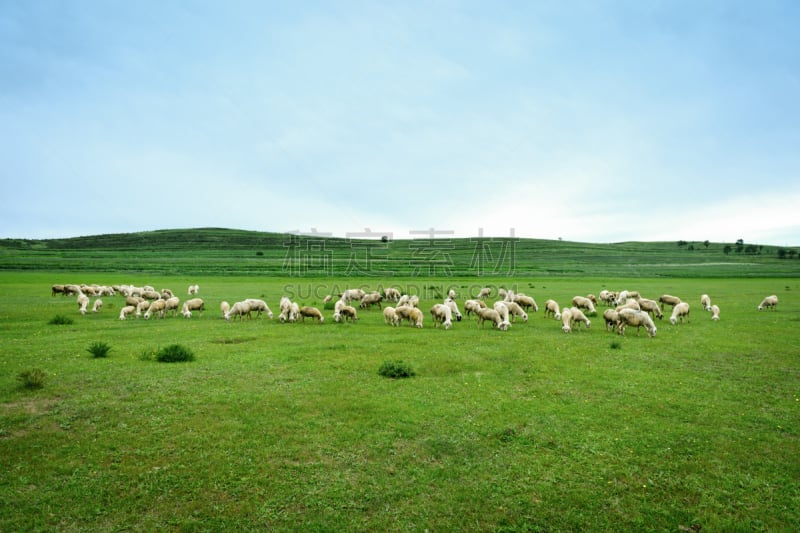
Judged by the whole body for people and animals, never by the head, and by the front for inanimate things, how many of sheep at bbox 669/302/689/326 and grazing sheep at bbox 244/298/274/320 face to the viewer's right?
1

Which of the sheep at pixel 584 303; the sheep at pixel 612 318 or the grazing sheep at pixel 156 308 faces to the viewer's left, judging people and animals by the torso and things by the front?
the grazing sheep

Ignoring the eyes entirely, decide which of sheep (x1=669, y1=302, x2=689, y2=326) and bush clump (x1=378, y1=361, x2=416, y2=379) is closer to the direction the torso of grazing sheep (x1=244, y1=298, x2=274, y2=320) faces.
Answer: the sheep

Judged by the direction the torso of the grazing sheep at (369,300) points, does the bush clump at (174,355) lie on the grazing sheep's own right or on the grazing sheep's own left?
on the grazing sheep's own left
